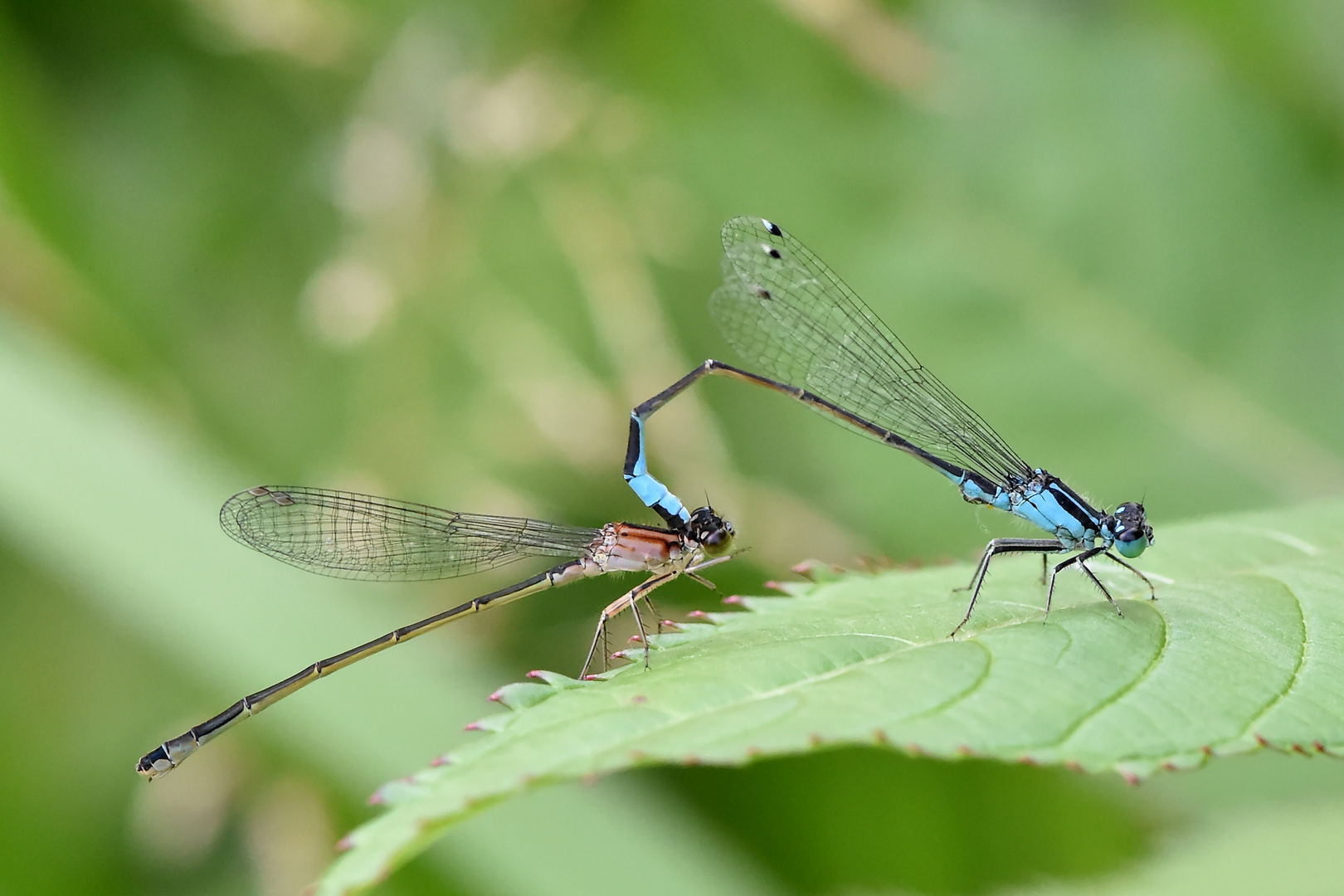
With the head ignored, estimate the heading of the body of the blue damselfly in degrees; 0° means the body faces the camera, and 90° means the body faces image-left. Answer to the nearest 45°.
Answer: approximately 270°
